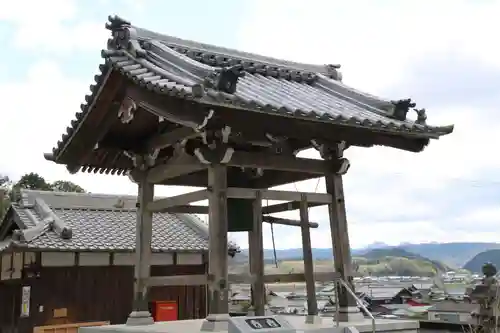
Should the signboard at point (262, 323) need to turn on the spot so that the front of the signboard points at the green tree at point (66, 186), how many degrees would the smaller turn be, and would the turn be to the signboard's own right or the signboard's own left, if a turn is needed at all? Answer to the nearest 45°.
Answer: approximately 135° to the signboard's own right

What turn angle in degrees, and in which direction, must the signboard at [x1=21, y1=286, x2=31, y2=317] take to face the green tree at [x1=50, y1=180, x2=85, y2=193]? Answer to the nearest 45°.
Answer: approximately 180°

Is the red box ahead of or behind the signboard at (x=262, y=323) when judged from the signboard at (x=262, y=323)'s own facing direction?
behind

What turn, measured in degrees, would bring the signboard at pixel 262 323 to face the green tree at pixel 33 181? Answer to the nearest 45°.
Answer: approximately 135° to its right

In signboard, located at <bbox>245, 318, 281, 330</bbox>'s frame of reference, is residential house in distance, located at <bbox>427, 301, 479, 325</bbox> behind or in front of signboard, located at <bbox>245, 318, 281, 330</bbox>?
behind

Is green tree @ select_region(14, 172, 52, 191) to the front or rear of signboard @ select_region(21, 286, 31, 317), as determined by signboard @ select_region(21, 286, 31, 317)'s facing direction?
to the rear

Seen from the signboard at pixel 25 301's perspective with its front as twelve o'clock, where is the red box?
The red box is roughly at 9 o'clock from the signboard.

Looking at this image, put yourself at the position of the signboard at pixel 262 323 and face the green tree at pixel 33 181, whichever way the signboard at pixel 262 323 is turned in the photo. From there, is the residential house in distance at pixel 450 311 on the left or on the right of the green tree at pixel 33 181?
right

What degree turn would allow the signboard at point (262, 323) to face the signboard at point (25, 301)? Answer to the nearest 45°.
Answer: approximately 135° to its right

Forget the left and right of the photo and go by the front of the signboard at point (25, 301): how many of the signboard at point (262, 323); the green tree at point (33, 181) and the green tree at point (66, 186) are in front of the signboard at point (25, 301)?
1
